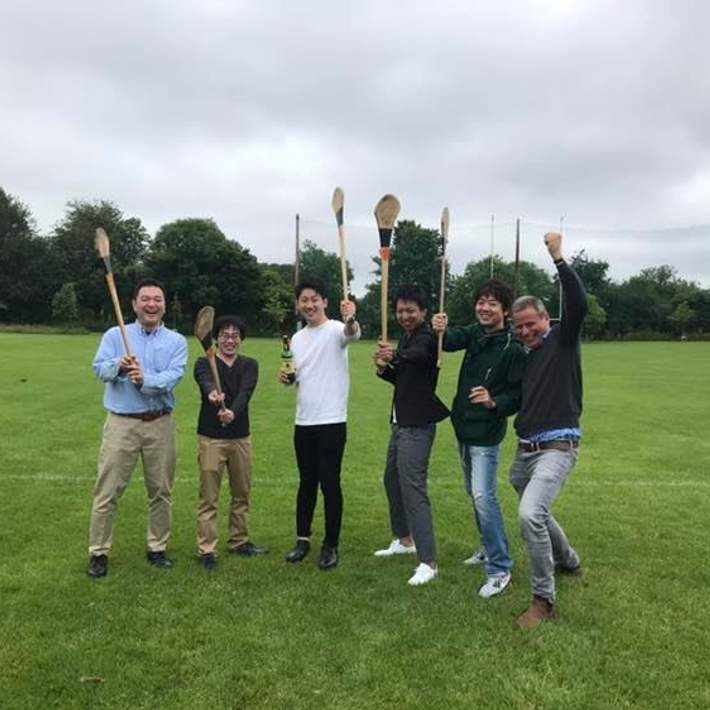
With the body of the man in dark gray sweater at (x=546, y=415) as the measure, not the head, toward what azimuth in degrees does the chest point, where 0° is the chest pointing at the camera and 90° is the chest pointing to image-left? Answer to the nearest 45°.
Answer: approximately 45°

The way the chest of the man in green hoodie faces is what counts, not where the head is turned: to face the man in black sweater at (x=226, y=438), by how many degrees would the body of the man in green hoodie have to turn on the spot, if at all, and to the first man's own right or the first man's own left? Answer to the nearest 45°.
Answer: approximately 45° to the first man's own right

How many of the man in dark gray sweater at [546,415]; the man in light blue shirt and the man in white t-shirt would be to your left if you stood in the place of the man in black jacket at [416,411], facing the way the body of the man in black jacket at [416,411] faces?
1

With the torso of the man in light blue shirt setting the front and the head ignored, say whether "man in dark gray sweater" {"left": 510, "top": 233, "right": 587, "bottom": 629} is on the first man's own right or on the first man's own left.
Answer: on the first man's own left

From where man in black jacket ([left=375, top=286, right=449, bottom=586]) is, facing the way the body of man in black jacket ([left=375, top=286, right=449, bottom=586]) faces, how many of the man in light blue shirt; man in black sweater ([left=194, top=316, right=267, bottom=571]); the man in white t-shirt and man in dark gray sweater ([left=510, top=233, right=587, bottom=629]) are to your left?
1

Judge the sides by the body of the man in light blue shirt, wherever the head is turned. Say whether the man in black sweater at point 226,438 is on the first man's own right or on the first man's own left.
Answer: on the first man's own left

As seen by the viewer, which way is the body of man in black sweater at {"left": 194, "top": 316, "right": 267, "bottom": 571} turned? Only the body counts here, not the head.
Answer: toward the camera

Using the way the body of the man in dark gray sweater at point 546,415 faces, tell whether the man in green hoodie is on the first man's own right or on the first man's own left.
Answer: on the first man's own right

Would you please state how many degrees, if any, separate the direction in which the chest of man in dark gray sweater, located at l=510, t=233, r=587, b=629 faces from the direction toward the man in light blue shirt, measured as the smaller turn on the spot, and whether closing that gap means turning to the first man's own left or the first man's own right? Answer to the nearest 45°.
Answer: approximately 45° to the first man's own right

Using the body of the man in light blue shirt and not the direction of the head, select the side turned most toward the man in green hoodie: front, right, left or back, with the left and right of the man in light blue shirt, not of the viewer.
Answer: left

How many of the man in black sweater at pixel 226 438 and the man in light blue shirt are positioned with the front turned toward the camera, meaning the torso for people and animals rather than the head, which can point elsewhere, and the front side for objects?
2

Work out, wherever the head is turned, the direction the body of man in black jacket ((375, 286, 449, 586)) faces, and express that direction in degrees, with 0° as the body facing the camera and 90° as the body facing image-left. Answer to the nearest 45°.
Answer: approximately 45°

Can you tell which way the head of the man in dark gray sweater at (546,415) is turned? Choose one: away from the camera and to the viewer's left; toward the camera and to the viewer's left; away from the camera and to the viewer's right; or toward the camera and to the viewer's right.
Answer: toward the camera and to the viewer's left

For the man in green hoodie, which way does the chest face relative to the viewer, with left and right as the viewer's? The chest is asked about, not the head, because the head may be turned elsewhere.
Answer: facing the viewer and to the left of the viewer

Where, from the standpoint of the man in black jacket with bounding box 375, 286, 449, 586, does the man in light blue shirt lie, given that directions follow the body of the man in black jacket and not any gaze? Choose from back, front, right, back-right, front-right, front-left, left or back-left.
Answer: front-right
